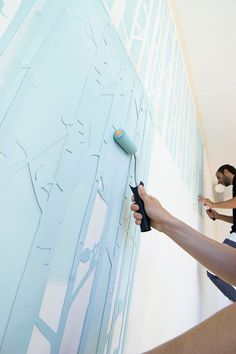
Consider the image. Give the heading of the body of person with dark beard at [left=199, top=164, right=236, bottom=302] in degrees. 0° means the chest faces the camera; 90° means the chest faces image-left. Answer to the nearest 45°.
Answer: approximately 90°
